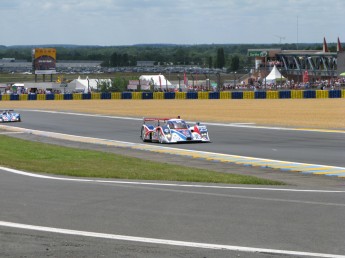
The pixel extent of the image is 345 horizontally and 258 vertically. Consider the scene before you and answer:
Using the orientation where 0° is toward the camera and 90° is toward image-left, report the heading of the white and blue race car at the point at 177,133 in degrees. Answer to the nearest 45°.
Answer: approximately 315°
